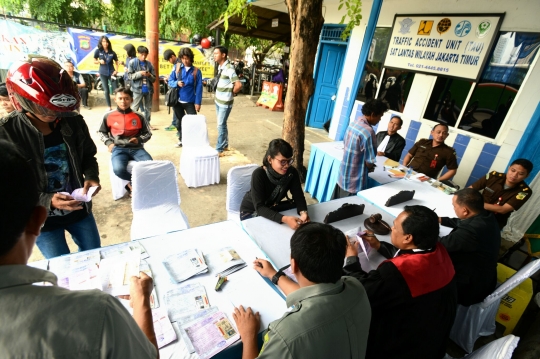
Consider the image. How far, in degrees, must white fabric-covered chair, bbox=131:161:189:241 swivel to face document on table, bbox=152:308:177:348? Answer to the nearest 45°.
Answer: approximately 45° to its right

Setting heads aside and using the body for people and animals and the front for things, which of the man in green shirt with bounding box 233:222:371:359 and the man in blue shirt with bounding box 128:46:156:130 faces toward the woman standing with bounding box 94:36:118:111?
the man in green shirt

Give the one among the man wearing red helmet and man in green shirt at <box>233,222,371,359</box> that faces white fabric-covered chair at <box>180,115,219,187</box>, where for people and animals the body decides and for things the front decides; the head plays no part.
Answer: the man in green shirt

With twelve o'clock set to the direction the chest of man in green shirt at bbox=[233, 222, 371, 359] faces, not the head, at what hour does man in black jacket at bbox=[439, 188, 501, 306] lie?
The man in black jacket is roughly at 3 o'clock from the man in green shirt.

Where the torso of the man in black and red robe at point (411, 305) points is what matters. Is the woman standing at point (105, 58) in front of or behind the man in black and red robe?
in front

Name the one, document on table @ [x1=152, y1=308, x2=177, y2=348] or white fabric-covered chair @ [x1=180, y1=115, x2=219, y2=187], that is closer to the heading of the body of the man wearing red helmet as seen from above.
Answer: the document on table

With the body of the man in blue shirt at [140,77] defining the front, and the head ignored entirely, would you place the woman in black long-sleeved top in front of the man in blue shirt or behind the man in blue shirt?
in front

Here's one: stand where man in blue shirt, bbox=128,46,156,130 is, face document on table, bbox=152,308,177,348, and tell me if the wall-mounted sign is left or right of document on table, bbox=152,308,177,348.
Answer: left

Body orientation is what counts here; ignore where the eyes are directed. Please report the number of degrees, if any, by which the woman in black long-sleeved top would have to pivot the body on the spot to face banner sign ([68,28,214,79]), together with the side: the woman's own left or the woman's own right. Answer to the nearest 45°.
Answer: approximately 180°

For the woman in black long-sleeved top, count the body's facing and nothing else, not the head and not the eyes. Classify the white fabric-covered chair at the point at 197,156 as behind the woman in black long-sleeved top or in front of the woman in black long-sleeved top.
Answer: behind

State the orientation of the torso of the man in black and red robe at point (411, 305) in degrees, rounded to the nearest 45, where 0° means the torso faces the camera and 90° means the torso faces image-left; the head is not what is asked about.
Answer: approximately 135°

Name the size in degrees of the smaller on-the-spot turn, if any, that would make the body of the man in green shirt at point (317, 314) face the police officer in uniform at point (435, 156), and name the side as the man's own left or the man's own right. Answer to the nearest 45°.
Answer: approximately 45° to the man's own right

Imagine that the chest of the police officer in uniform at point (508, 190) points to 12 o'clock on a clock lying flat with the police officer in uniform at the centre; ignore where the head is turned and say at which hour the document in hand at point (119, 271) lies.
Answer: The document in hand is roughly at 11 o'clock from the police officer in uniform.
